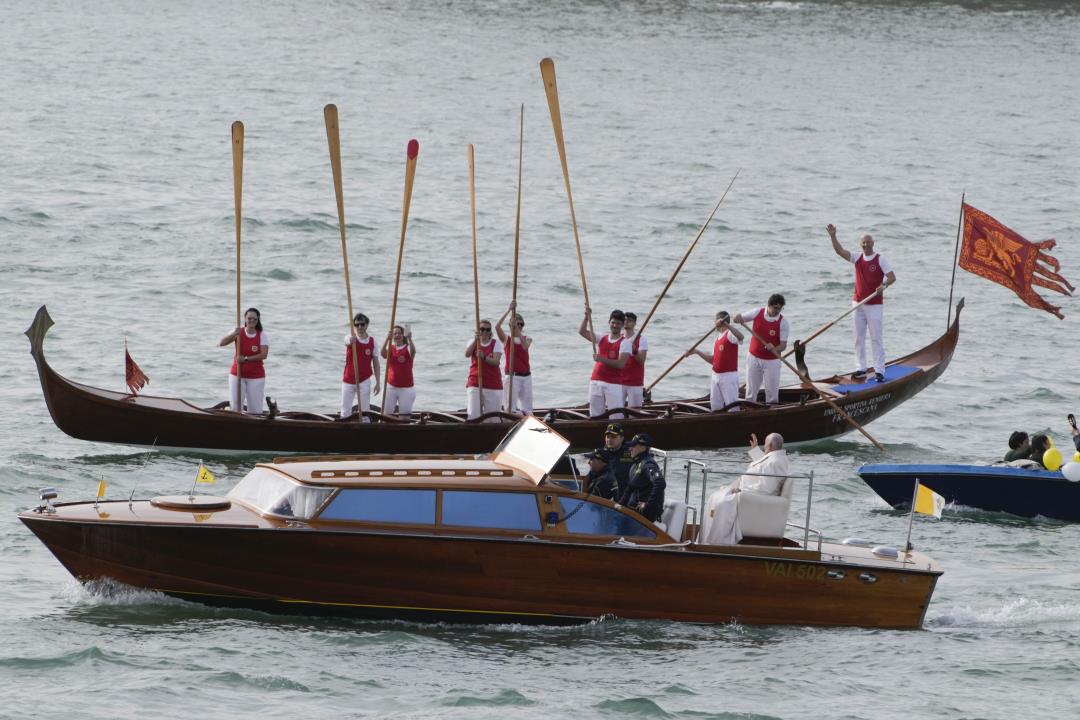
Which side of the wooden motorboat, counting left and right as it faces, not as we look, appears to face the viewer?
left

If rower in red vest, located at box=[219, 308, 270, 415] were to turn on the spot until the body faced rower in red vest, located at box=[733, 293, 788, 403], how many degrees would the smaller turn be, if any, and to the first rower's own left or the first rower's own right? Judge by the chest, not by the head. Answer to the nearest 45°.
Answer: approximately 90° to the first rower's own left

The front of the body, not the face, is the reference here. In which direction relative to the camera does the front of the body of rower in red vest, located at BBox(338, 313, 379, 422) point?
toward the camera

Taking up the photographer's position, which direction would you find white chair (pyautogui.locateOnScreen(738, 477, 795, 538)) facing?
facing to the left of the viewer

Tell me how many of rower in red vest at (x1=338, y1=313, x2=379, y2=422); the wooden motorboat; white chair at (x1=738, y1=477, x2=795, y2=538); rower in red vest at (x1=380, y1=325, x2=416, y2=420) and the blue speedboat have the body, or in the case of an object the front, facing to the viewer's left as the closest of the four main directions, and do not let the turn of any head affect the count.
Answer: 3

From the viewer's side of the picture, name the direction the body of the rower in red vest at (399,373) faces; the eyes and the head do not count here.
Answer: toward the camera

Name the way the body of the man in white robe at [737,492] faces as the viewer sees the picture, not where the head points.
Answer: to the viewer's left

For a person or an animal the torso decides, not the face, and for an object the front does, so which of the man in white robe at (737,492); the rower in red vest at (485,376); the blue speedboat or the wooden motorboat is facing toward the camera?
the rower in red vest

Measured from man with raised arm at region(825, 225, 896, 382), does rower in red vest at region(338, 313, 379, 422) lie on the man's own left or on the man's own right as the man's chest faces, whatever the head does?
on the man's own right

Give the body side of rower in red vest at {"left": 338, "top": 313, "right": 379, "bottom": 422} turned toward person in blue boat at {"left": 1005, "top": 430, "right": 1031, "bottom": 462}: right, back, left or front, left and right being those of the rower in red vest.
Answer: left

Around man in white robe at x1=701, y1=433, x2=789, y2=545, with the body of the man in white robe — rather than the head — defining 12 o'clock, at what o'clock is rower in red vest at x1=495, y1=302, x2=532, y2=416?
The rower in red vest is roughly at 2 o'clock from the man in white robe.

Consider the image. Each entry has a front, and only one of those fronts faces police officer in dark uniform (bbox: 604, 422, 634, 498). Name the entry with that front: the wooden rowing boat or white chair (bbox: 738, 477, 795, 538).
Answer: the white chair

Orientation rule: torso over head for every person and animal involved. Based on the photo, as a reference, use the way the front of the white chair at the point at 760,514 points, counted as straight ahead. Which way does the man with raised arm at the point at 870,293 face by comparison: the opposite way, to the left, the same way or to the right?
to the left

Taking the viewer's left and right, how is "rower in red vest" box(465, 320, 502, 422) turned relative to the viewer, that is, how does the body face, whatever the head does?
facing the viewer
